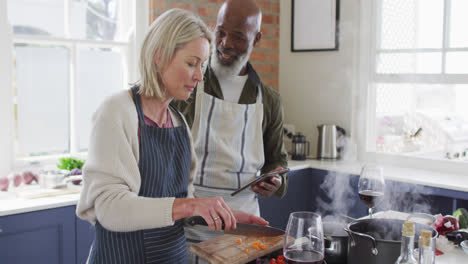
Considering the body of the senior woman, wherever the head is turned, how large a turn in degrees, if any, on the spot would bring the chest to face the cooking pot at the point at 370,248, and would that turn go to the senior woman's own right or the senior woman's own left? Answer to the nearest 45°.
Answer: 0° — they already face it

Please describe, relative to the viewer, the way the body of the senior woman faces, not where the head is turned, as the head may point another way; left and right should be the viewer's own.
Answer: facing the viewer and to the right of the viewer

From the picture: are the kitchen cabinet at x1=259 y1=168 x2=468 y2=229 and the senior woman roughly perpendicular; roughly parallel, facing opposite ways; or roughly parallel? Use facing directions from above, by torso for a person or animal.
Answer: roughly perpendicular

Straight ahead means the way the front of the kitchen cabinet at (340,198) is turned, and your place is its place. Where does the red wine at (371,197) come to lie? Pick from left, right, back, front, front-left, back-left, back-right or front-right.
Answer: front-left

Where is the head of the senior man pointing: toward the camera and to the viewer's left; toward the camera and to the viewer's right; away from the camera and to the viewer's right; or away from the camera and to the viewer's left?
toward the camera and to the viewer's left

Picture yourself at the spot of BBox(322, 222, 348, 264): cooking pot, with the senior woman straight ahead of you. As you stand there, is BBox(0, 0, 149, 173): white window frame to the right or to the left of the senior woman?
right

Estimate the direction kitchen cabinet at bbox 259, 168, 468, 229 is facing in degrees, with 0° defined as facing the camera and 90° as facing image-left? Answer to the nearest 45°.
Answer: approximately 45°

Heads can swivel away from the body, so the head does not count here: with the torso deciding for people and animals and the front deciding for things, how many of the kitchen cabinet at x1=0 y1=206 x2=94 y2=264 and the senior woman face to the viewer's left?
0

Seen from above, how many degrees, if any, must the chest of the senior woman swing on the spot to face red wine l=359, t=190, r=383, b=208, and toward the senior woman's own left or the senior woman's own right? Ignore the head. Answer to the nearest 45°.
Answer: approximately 45° to the senior woman's own left

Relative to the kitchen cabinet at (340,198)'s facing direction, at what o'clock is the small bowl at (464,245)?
The small bowl is roughly at 10 o'clock from the kitchen cabinet.

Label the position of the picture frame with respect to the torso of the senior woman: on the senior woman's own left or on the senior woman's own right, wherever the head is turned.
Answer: on the senior woman's own left
